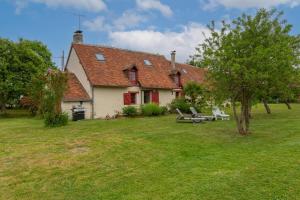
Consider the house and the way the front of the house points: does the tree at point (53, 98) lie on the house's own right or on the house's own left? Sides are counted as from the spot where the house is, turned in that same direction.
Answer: on the house's own right

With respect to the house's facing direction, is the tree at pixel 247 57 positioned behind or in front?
in front

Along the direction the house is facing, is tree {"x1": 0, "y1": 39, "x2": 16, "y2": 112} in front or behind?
behind

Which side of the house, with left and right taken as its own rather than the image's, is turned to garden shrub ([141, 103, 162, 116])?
front

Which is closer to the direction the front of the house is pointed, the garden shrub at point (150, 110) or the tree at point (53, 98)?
the garden shrub

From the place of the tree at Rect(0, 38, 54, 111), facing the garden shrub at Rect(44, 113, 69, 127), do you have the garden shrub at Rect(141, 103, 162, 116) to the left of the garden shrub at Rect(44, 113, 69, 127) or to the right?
left

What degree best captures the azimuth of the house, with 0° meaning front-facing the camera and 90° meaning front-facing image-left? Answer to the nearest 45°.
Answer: approximately 315°

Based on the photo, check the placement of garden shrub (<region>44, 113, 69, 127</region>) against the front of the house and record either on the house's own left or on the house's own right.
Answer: on the house's own right

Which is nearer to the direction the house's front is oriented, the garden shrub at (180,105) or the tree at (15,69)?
the garden shrub
